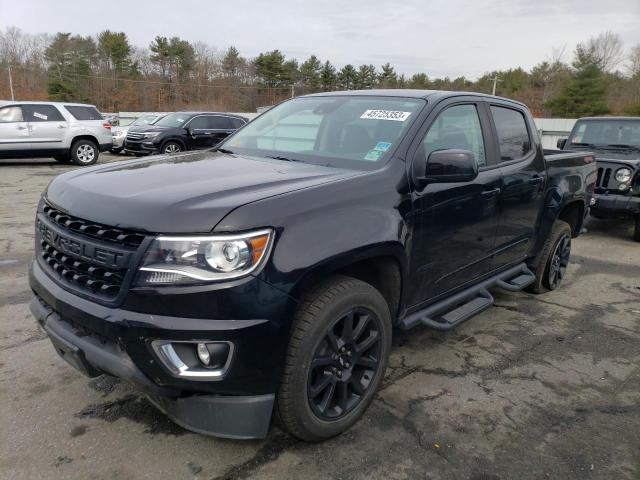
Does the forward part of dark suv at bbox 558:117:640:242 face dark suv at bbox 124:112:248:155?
no

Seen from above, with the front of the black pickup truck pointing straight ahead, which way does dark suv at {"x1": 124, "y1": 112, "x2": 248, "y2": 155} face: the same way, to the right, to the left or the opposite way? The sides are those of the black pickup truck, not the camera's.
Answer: the same way

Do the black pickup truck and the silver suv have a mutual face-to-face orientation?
no

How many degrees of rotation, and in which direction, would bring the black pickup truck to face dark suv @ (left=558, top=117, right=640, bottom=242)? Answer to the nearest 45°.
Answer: approximately 180°

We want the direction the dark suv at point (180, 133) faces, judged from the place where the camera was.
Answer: facing the viewer and to the left of the viewer

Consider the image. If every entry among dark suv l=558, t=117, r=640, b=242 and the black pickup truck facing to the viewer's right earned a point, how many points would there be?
0

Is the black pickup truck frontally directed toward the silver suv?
no
